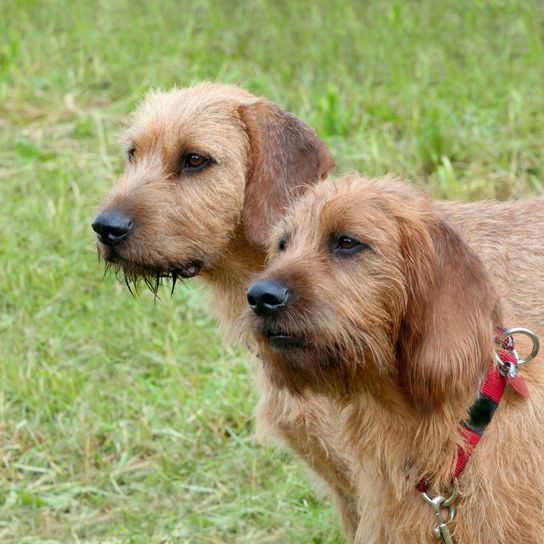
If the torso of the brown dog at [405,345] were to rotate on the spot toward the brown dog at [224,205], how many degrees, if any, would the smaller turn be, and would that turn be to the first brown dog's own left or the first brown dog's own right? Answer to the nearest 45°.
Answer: approximately 90° to the first brown dog's own right

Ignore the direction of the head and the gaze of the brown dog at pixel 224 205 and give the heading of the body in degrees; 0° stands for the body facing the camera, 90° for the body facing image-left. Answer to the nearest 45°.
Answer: approximately 45°

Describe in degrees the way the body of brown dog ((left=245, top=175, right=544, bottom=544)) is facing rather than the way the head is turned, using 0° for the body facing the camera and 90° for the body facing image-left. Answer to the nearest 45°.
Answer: approximately 45°

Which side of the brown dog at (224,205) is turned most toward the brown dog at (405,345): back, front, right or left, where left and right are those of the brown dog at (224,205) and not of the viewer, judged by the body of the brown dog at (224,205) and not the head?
left
